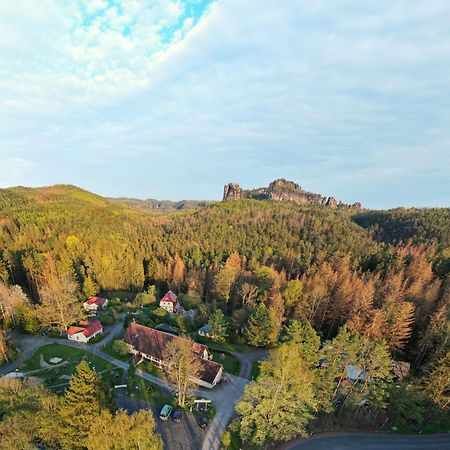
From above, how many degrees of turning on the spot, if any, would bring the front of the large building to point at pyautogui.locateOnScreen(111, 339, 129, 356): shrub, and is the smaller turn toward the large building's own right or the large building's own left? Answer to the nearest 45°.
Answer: approximately 45° to the large building's own right

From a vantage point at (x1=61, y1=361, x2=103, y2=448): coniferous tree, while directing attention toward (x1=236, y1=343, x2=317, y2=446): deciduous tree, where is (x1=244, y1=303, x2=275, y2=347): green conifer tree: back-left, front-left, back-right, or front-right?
front-left

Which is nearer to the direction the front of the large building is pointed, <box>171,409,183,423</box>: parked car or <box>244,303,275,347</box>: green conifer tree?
the parked car

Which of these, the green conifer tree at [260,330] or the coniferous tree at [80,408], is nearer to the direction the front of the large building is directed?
the coniferous tree

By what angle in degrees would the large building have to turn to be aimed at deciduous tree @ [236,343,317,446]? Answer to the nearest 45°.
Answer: approximately 90° to its left

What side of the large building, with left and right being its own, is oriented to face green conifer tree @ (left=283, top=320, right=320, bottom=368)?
left

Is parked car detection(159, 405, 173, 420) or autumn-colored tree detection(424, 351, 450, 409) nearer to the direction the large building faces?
the parked car

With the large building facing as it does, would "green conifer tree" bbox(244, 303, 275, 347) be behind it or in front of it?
behind

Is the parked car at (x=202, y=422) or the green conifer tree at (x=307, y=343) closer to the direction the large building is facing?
the parked car

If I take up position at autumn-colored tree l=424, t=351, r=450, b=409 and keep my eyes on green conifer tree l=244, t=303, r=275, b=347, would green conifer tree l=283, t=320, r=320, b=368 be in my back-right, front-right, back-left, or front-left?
front-left

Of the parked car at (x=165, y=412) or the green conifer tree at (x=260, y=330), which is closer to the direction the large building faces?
the parked car
